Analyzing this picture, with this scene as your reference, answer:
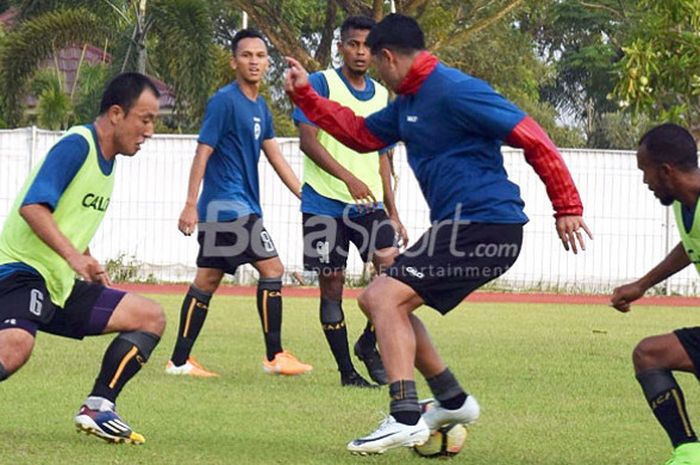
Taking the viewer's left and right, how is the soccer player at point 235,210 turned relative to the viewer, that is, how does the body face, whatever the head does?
facing the viewer and to the right of the viewer

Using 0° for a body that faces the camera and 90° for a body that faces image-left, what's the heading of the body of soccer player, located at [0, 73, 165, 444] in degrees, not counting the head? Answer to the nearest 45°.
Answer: approximately 270°

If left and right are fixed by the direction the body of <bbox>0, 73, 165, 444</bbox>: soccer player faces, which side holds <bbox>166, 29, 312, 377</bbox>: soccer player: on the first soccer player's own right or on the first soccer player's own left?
on the first soccer player's own left

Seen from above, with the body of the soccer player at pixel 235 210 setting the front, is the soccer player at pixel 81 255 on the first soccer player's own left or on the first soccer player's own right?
on the first soccer player's own right

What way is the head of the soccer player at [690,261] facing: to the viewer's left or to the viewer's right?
to the viewer's left

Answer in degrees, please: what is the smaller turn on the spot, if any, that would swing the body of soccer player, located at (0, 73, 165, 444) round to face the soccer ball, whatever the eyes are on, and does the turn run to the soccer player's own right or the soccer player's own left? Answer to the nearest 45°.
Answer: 0° — they already face it

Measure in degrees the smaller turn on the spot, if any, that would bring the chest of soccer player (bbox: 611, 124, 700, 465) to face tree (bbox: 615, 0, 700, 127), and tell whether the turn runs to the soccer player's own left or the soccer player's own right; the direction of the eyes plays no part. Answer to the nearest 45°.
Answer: approximately 90° to the soccer player's own right

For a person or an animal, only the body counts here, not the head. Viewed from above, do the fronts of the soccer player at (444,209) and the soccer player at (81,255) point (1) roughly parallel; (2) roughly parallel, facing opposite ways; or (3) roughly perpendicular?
roughly parallel, facing opposite ways

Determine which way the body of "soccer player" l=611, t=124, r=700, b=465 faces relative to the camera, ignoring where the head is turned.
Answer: to the viewer's left

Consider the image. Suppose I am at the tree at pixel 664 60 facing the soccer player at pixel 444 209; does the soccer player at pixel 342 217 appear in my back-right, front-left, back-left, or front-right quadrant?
front-right
